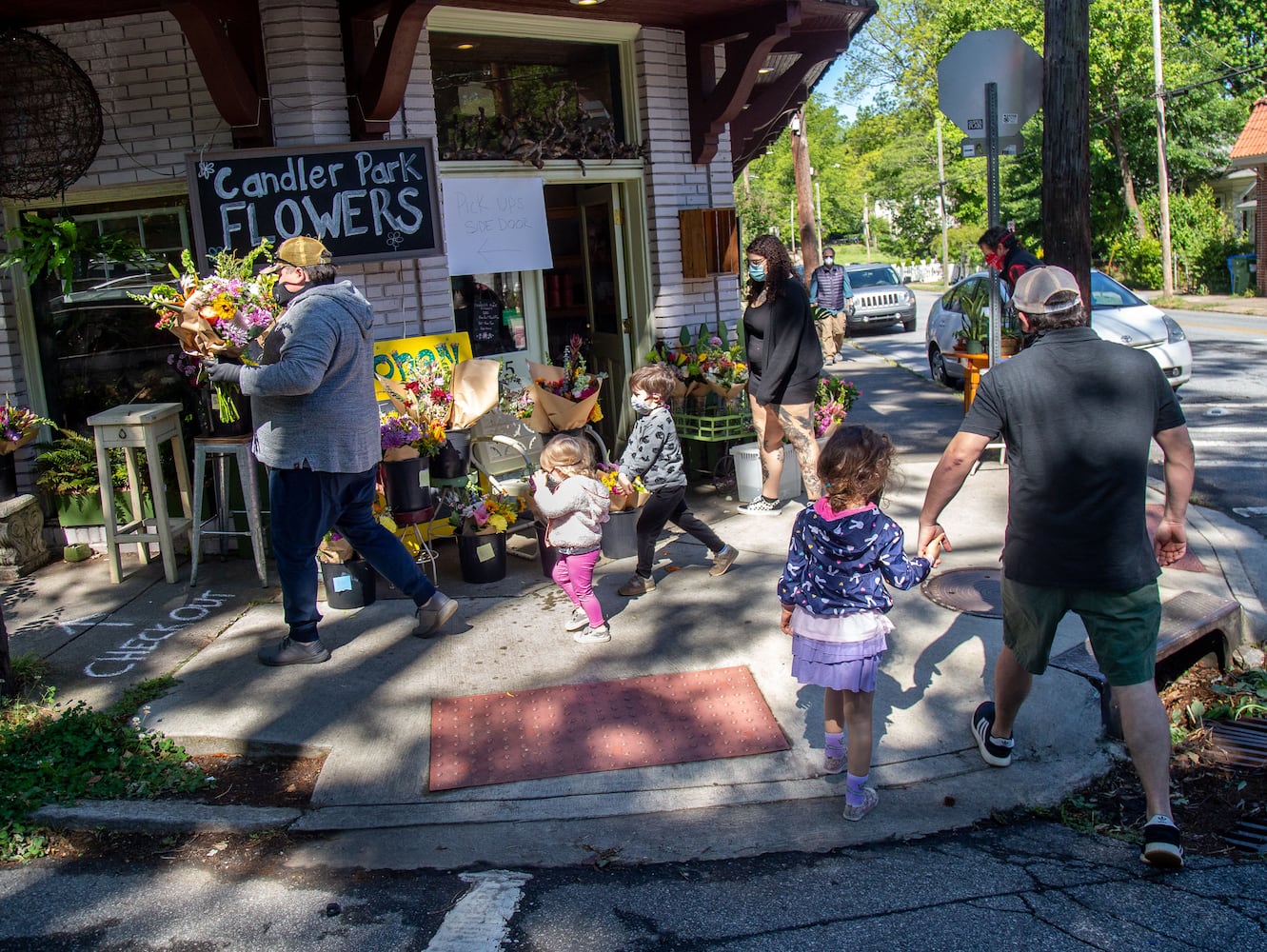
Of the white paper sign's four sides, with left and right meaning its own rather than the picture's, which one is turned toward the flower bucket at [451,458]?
front

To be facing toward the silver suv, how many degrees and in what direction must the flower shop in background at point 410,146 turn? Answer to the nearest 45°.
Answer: approximately 135° to its left

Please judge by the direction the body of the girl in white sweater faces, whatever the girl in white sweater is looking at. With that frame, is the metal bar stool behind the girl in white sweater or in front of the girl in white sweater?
in front

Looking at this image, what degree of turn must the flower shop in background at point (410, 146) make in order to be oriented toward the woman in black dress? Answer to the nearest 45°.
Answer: approximately 90° to its left

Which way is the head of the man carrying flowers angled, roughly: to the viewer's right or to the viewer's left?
to the viewer's left

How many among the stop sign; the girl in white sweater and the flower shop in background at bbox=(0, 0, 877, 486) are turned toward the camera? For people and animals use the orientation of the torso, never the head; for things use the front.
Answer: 1

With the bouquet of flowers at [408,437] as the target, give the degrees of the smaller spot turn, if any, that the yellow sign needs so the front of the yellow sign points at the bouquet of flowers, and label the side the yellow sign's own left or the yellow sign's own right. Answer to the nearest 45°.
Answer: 0° — it already faces it

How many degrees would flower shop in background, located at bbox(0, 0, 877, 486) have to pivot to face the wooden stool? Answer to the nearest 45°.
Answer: approximately 45° to its right
